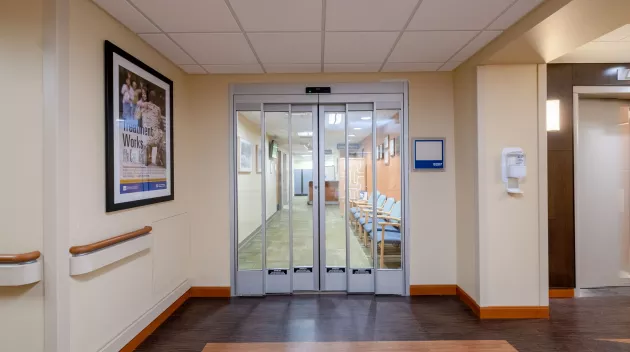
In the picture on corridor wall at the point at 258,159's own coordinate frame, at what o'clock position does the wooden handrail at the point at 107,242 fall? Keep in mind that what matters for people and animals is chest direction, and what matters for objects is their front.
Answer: The wooden handrail is roughly at 4 o'clock from the picture on corridor wall.

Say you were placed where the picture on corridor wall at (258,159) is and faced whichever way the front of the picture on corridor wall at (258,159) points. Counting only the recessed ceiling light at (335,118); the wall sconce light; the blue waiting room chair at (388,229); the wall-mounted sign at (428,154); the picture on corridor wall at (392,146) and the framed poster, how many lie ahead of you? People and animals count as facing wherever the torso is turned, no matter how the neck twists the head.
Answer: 5

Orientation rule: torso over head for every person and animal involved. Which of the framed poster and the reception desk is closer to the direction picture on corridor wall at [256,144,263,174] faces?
the reception desk

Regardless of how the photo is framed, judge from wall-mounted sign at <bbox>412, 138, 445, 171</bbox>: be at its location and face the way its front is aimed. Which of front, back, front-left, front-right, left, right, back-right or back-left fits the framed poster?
front-right

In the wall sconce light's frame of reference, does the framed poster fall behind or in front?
in front

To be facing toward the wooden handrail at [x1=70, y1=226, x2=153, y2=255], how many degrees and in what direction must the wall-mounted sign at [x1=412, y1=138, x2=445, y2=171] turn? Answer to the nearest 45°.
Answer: approximately 45° to its right

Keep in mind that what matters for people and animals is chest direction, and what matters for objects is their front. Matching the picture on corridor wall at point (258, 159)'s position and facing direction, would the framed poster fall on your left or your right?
on your right

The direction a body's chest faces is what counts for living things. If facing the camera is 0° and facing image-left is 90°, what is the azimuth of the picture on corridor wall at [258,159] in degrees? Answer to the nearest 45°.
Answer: approximately 270°

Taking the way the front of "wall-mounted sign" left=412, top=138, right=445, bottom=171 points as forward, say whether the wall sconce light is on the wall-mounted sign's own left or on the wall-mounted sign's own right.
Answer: on the wall-mounted sign's own left

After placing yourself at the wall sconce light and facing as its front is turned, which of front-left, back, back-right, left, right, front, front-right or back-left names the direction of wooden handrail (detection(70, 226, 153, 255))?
front-right

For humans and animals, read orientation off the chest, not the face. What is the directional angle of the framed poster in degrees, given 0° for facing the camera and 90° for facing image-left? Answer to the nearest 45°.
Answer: approximately 315°
